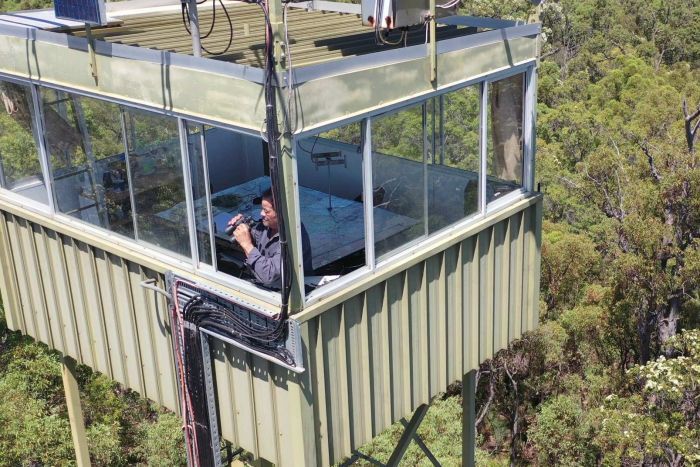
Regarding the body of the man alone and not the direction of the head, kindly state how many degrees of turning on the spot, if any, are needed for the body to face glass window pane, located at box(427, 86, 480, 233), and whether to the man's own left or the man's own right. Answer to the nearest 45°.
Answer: approximately 180°

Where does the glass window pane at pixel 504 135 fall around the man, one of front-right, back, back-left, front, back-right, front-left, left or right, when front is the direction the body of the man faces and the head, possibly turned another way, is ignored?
back

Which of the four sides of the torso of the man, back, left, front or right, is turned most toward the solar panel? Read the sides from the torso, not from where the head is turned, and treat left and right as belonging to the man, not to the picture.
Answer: right

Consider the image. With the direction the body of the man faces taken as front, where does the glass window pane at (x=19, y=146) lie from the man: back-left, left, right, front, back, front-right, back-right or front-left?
right

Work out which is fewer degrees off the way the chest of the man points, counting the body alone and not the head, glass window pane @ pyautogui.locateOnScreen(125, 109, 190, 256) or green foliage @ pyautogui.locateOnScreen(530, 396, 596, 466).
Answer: the glass window pane

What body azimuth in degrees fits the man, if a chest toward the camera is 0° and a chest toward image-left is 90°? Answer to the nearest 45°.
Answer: approximately 45°

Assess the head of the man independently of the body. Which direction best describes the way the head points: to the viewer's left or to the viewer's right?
to the viewer's left
